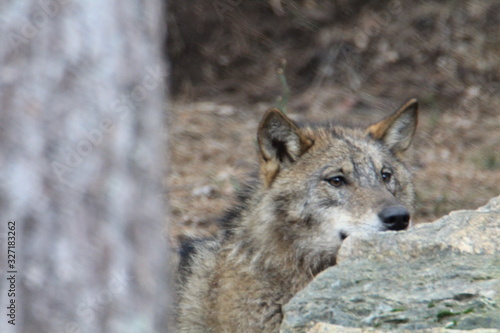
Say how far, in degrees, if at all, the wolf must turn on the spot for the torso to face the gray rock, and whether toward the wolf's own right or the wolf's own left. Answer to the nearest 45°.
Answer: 0° — it already faces it

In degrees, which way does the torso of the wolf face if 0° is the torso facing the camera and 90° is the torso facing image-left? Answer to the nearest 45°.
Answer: approximately 315°

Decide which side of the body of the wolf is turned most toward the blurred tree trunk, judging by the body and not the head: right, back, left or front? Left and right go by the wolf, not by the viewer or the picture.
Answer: right

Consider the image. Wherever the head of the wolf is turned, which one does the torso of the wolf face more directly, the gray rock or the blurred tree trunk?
the gray rock
